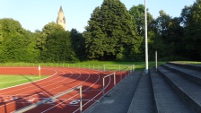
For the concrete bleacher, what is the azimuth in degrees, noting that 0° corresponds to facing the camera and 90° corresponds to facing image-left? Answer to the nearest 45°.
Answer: approximately 90°
